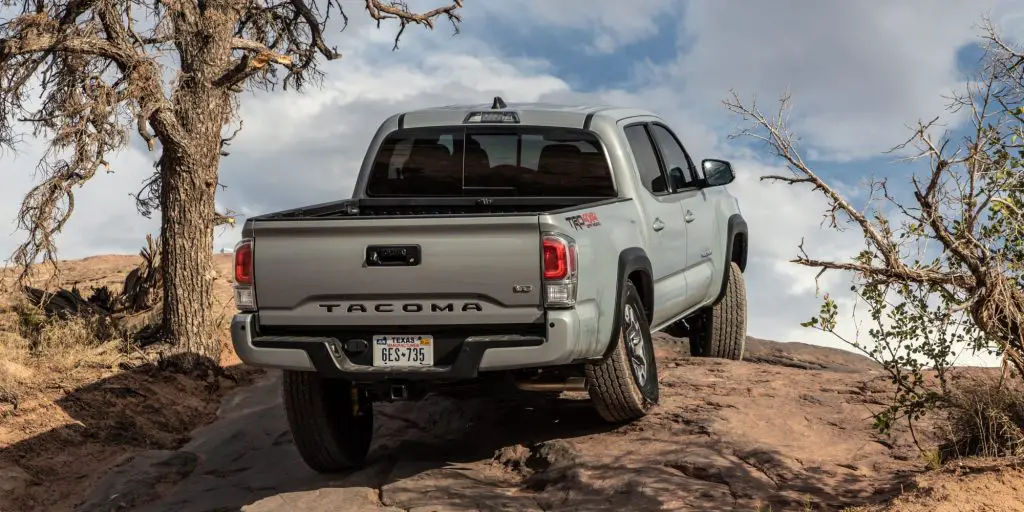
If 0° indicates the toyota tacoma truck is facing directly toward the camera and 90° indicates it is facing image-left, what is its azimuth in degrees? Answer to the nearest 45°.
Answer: approximately 225°

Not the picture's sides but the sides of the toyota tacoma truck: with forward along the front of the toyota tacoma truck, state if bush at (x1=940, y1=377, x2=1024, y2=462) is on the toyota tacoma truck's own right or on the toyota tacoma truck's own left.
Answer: on the toyota tacoma truck's own right
